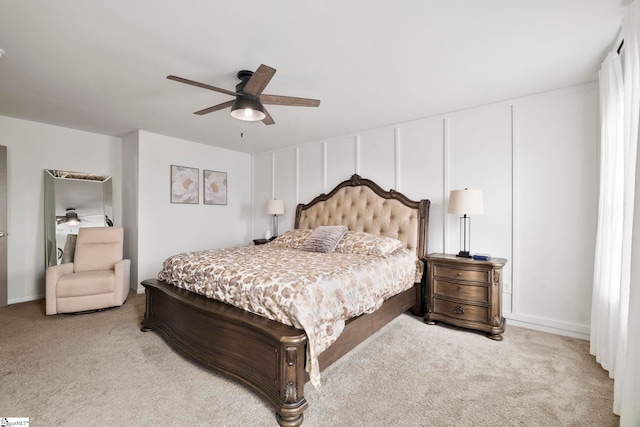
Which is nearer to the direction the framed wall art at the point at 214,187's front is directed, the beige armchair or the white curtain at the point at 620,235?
the white curtain

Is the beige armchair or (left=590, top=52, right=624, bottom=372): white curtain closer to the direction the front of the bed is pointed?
the beige armchair

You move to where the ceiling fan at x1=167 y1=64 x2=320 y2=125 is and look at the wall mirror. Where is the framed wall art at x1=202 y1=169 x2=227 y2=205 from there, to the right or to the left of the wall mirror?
right

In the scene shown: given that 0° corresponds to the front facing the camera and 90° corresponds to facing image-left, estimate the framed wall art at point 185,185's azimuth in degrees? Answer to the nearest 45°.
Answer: approximately 315°

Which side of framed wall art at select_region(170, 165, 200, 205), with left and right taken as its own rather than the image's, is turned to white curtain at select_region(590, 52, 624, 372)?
front

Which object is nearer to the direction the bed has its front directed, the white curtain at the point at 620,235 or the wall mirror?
the wall mirror

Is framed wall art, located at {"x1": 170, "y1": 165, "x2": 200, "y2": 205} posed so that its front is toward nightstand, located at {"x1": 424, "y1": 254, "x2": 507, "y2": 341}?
yes

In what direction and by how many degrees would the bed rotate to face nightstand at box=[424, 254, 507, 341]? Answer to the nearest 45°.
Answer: approximately 135° to its left

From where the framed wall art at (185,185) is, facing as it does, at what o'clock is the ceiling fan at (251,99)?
The ceiling fan is roughly at 1 o'clock from the framed wall art.

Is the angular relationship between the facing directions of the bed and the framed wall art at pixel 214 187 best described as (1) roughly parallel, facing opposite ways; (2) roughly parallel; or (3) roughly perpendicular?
roughly perpendicular

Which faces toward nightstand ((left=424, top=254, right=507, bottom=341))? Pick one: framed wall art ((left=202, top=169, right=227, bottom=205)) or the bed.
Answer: the framed wall art

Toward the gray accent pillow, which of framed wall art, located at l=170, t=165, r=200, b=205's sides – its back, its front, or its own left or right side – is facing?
front

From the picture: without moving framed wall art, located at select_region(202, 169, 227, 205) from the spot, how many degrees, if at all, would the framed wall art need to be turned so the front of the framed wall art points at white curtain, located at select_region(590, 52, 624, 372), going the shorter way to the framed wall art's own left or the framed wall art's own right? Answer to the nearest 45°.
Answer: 0° — it already faces it

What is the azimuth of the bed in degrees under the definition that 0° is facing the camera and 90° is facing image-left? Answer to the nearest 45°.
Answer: approximately 45°
